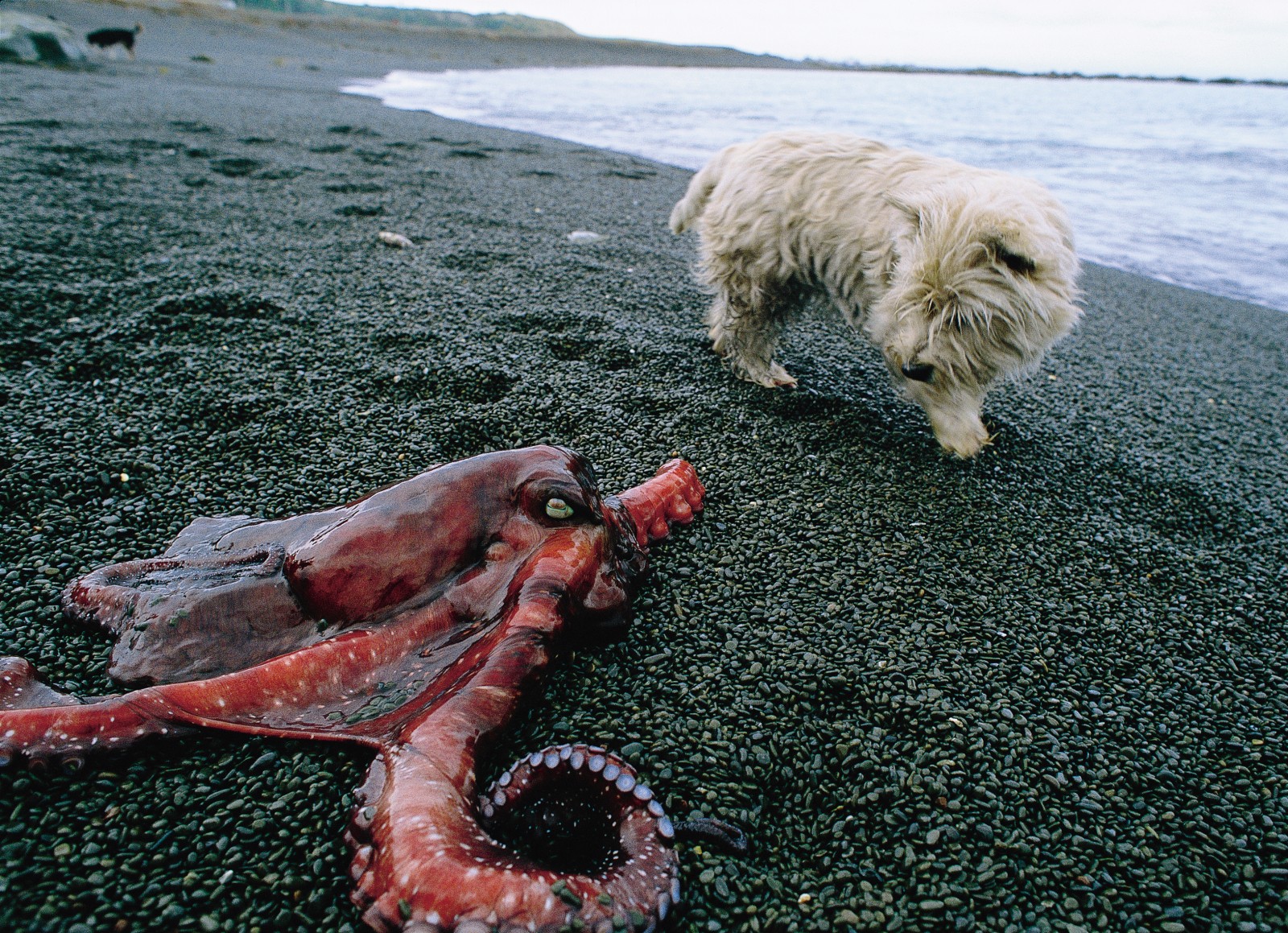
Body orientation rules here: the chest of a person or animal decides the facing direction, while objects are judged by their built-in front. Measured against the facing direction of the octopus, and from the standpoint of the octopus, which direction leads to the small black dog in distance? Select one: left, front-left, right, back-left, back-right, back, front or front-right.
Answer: left

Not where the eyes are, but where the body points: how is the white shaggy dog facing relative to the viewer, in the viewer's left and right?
facing the viewer and to the right of the viewer

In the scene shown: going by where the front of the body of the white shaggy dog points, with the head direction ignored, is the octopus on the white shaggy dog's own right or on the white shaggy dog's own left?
on the white shaggy dog's own right

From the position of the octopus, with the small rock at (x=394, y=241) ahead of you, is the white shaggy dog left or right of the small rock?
right

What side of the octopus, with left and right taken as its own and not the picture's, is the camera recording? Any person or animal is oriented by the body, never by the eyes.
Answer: right

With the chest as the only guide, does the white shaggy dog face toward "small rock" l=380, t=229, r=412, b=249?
no

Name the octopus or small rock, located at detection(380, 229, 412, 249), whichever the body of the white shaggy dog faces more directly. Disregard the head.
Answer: the octopus

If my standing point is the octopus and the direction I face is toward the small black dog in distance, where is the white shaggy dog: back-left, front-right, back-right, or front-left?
front-right

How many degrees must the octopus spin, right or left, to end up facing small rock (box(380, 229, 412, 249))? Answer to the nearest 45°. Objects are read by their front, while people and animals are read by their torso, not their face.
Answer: approximately 90° to its left

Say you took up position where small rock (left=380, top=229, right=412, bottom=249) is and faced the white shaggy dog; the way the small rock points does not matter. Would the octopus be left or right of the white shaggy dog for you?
right
